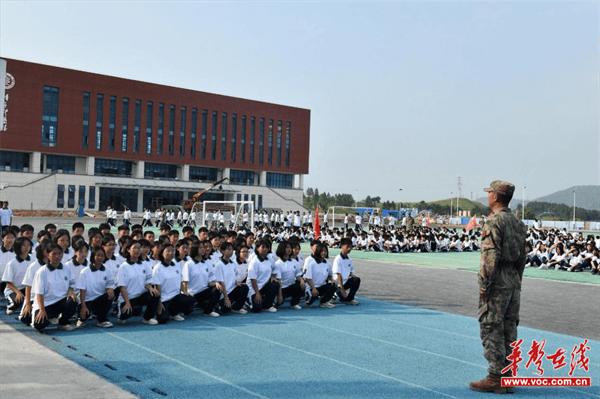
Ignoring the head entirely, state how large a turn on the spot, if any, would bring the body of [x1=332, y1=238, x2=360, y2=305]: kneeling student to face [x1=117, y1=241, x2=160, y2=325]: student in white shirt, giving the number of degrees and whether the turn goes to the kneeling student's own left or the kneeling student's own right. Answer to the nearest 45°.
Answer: approximately 90° to the kneeling student's own right

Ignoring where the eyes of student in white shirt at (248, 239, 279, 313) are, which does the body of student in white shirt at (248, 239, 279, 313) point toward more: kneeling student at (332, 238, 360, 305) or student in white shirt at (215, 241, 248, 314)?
the kneeling student

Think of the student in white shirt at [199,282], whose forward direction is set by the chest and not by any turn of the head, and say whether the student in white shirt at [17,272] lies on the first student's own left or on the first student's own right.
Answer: on the first student's own right

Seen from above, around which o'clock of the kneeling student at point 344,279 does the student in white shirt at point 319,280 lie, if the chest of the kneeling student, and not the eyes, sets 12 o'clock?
The student in white shirt is roughly at 3 o'clock from the kneeling student.

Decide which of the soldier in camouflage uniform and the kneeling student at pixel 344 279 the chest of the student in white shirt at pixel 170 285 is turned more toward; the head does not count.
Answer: the soldier in camouflage uniform

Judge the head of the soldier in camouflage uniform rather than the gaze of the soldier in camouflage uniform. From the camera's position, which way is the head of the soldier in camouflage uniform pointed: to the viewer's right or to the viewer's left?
to the viewer's left

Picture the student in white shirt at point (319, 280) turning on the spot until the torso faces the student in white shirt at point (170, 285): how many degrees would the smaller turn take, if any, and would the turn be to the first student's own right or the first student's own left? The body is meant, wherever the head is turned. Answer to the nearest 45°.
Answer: approximately 90° to the first student's own right

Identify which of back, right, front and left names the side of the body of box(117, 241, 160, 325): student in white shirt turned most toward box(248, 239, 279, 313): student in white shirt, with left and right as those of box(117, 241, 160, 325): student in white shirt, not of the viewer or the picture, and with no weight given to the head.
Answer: left

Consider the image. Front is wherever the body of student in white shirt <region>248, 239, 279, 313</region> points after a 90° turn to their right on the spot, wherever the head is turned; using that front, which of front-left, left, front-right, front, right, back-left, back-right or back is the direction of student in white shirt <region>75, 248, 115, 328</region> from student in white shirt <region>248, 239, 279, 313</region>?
front

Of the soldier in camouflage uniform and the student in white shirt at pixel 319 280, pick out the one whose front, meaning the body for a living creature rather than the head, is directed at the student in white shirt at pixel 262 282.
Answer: the soldier in camouflage uniform

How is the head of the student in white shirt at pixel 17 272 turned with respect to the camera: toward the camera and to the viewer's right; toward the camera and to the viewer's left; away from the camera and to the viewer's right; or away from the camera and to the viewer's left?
toward the camera and to the viewer's right

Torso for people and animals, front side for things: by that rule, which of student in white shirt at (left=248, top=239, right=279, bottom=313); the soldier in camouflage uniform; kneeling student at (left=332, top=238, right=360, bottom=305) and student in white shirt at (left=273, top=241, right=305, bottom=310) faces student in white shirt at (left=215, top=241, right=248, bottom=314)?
the soldier in camouflage uniform

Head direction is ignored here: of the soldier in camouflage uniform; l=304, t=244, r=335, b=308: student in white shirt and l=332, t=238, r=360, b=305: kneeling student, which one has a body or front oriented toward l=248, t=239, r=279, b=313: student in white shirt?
the soldier in camouflage uniform
